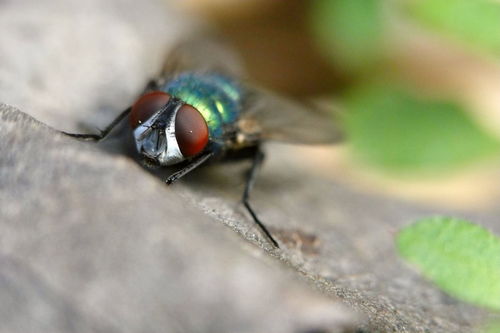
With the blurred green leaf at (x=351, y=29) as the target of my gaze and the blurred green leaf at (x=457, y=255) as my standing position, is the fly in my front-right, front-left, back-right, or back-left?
front-left

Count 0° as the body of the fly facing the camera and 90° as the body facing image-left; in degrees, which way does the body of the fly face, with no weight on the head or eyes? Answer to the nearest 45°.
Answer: approximately 45°

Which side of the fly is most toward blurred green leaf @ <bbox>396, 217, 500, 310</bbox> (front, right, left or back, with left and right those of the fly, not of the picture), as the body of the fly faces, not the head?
left

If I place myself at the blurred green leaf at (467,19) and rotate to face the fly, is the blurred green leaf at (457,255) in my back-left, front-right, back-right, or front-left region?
front-left

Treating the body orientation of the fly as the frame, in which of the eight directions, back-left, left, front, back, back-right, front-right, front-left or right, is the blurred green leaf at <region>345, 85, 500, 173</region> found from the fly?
back

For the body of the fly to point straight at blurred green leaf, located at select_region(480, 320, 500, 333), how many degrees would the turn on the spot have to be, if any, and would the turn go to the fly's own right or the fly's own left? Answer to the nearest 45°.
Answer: approximately 90° to the fly's own left

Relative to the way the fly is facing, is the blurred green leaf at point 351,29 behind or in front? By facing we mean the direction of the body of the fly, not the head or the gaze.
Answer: behind

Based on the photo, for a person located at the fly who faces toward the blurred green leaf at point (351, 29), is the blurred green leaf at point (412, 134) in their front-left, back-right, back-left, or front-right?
front-right

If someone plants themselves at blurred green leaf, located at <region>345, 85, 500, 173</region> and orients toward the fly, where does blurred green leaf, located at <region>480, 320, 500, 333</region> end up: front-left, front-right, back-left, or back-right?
front-left
